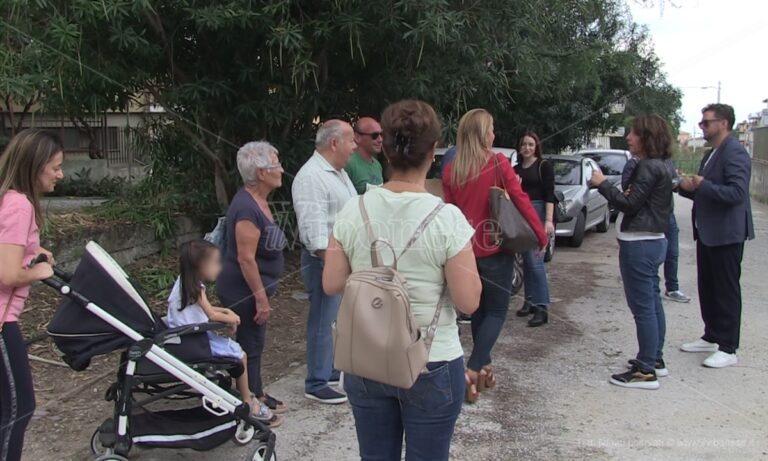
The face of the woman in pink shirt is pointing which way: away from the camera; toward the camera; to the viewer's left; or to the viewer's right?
to the viewer's right

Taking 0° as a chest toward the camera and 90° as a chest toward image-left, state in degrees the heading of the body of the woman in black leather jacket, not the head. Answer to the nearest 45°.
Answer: approximately 90°

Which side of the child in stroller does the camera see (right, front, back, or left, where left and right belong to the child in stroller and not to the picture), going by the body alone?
right

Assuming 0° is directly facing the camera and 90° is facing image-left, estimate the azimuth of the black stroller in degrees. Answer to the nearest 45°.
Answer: approximately 270°

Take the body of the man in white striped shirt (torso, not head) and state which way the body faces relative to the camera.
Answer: to the viewer's right

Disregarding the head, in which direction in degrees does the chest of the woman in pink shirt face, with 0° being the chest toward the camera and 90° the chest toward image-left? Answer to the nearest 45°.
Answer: approximately 270°

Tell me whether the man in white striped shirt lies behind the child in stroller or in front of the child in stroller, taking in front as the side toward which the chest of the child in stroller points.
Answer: in front

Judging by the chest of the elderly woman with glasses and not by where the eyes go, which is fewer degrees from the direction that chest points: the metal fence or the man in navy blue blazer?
the man in navy blue blazer

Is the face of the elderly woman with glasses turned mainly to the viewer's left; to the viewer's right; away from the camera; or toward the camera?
to the viewer's right

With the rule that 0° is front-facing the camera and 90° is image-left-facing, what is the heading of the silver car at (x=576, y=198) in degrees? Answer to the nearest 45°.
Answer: approximately 45°
